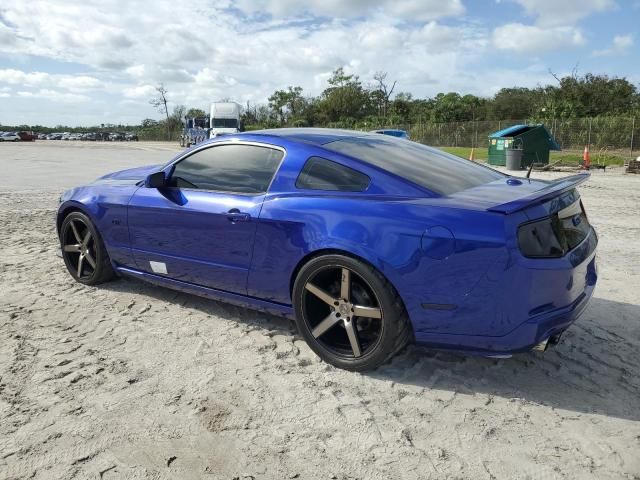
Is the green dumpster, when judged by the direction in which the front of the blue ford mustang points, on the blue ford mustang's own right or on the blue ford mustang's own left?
on the blue ford mustang's own right

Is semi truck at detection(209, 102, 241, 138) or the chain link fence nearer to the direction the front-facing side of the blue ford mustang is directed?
the semi truck

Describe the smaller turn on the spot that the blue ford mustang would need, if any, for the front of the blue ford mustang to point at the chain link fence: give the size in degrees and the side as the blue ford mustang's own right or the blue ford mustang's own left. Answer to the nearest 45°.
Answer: approximately 90° to the blue ford mustang's own right

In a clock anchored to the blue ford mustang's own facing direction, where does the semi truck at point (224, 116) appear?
The semi truck is roughly at 1 o'clock from the blue ford mustang.

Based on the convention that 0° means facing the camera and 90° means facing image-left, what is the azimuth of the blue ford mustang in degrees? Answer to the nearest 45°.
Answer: approximately 135°

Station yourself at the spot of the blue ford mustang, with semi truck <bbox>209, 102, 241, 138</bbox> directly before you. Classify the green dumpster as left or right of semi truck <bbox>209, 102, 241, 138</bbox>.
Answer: right

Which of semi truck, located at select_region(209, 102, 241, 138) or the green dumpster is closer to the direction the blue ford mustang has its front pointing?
the semi truck
